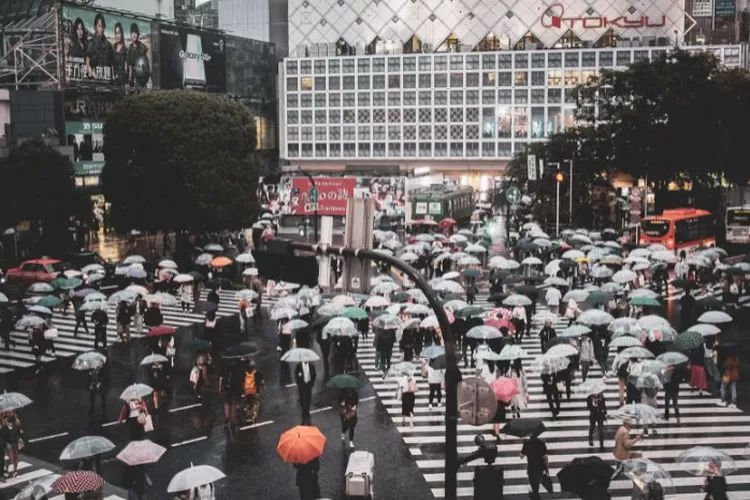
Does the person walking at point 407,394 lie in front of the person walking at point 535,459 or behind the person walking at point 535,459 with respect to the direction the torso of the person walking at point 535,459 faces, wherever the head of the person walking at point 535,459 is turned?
in front

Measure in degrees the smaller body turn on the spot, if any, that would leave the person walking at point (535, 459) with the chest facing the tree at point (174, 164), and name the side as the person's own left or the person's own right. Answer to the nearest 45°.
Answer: approximately 45° to the person's own left

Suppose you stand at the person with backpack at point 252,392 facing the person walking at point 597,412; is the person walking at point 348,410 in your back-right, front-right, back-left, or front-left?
front-right

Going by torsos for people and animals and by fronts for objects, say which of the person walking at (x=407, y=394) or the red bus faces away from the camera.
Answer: the person walking

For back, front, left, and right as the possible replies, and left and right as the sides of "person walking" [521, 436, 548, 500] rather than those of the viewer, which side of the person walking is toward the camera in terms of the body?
back

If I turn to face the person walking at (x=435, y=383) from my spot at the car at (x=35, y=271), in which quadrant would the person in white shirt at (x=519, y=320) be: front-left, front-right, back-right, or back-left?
front-left

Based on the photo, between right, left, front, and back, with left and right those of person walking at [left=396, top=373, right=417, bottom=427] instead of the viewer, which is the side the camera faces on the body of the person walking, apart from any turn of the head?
back

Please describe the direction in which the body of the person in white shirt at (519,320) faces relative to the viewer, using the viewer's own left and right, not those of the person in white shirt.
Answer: facing away from the viewer

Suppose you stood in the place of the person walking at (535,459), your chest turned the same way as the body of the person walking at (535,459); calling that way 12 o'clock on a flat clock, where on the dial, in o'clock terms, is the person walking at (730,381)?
the person walking at (730,381) is roughly at 1 o'clock from the person walking at (535,459).

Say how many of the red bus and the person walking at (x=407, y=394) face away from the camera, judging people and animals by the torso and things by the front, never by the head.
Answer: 1

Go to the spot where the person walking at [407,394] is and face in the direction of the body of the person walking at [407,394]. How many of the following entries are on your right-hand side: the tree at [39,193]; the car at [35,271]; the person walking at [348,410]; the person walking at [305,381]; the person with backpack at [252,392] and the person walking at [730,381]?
1
